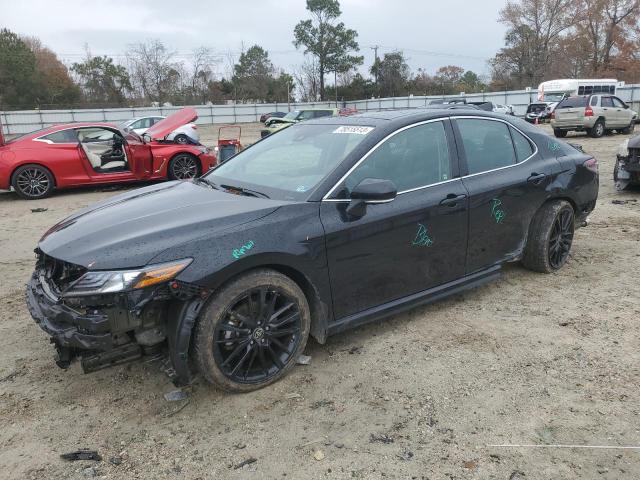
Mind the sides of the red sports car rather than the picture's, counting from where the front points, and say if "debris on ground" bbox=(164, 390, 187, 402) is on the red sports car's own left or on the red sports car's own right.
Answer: on the red sports car's own right

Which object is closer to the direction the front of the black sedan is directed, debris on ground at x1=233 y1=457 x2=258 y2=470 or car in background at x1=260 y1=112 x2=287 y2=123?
the debris on ground

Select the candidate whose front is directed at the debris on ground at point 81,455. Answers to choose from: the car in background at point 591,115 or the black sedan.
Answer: the black sedan

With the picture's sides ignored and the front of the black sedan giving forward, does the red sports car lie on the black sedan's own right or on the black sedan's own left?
on the black sedan's own right

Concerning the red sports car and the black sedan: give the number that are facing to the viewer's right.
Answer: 1

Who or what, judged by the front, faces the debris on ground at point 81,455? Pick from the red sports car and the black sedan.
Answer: the black sedan

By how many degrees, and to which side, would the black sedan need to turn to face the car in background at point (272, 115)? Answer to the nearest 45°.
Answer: approximately 135° to its right

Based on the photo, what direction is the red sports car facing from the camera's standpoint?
to the viewer's right

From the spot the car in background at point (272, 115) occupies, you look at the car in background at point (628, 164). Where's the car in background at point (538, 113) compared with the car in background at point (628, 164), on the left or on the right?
left

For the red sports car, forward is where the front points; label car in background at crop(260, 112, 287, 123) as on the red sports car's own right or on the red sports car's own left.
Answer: on the red sports car's own left

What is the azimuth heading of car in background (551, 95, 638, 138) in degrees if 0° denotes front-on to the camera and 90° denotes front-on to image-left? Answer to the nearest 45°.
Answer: approximately 225°

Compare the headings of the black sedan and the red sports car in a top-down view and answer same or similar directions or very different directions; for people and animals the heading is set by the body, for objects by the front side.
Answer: very different directions

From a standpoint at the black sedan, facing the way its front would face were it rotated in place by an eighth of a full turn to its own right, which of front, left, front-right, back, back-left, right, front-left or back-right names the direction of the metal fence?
right
